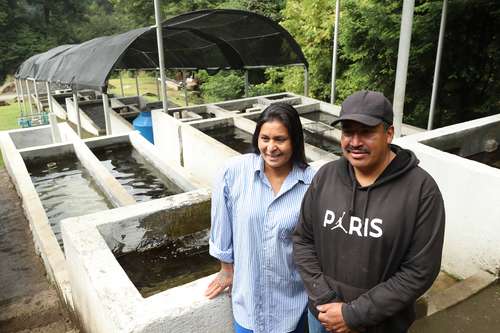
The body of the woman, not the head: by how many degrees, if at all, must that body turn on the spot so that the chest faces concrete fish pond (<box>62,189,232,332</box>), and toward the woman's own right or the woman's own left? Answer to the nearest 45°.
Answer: approximately 135° to the woman's own right

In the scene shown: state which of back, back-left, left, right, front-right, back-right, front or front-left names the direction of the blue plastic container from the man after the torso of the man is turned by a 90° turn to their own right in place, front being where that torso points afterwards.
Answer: front

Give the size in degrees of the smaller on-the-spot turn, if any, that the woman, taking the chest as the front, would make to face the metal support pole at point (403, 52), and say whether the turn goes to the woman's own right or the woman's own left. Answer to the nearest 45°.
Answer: approximately 135° to the woman's own left

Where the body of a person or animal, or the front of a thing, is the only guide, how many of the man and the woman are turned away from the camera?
0

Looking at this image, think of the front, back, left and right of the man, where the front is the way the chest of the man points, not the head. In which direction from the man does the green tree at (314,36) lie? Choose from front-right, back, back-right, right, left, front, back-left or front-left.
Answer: back-right

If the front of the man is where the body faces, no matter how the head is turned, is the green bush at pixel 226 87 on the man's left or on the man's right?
on the man's right

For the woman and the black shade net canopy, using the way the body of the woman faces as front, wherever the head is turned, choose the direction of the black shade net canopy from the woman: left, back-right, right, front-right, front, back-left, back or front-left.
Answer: back
